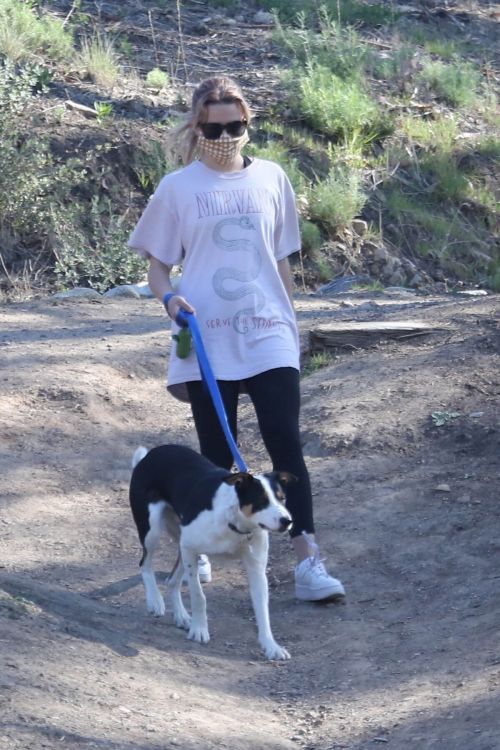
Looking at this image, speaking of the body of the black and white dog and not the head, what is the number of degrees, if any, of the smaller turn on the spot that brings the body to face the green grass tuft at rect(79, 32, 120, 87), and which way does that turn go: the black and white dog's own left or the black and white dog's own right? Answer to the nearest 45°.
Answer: approximately 135° to the black and white dog's own left

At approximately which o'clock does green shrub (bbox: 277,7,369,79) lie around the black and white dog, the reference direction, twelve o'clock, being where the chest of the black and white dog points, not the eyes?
The green shrub is roughly at 8 o'clock from the black and white dog.

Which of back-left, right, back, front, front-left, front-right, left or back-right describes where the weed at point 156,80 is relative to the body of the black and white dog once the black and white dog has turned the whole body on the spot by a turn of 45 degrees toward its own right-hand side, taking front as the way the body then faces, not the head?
back

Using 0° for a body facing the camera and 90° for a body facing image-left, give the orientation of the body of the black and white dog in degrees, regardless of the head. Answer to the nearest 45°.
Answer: approximately 315°

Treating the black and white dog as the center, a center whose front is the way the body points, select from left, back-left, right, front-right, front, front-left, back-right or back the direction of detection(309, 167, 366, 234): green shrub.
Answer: back-left

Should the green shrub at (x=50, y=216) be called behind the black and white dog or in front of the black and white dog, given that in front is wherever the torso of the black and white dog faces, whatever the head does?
behind

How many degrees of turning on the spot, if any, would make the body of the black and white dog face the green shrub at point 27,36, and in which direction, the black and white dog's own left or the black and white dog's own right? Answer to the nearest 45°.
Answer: approximately 135° to the black and white dog's own left
